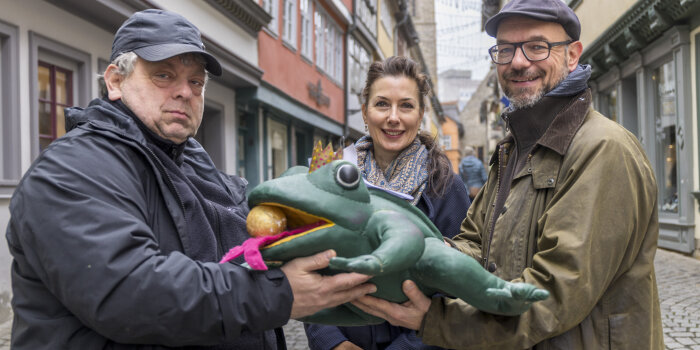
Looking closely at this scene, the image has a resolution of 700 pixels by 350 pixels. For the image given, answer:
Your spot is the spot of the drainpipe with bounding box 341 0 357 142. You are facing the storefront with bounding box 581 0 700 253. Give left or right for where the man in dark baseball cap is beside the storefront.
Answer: right

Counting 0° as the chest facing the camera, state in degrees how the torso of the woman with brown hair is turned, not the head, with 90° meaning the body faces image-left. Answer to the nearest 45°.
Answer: approximately 0°

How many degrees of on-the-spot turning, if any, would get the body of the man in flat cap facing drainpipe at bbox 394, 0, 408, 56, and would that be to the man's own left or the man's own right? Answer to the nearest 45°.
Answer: approximately 135° to the man's own right

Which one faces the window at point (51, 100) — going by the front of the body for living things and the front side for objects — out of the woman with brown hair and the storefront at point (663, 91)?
the storefront

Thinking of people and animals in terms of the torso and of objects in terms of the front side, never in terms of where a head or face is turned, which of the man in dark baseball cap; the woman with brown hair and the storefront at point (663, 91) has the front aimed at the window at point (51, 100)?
the storefront

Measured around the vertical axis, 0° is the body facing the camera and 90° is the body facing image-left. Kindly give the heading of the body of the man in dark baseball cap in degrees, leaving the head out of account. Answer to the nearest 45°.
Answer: approximately 315°

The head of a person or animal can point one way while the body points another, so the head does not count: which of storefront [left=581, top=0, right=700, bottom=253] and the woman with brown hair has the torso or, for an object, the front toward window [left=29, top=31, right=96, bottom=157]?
the storefront

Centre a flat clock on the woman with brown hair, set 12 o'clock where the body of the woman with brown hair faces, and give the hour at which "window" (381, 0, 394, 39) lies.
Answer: The window is roughly at 6 o'clock from the woman with brown hair.

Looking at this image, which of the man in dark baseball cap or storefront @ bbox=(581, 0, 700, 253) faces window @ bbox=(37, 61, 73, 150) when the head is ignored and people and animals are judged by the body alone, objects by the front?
the storefront
